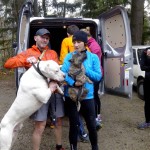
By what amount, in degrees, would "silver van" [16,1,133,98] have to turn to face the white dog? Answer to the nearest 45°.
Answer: approximately 135° to its left

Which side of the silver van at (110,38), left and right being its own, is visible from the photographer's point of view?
back

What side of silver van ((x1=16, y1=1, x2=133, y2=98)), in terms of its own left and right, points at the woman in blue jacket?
back

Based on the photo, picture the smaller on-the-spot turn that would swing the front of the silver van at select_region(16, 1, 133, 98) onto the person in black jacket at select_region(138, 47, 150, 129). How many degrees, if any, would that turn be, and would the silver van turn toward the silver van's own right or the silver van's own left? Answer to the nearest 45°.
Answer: approximately 135° to the silver van's own right
